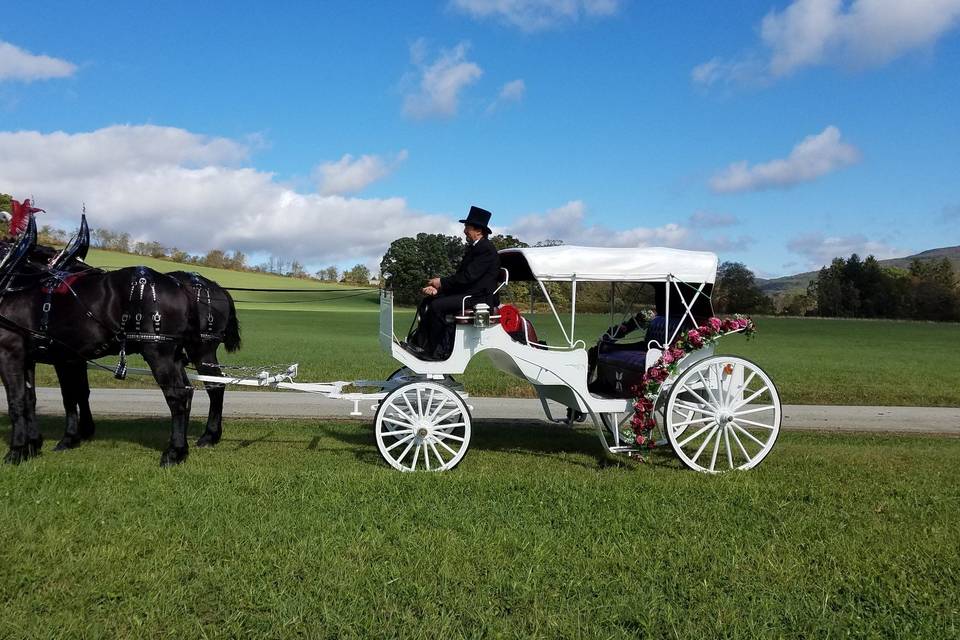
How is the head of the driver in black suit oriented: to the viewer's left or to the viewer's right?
to the viewer's left

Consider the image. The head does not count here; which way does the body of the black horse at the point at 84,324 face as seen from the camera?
to the viewer's left

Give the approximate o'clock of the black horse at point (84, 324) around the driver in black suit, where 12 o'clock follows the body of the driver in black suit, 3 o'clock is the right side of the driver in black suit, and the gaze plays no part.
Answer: The black horse is roughly at 12 o'clock from the driver in black suit.

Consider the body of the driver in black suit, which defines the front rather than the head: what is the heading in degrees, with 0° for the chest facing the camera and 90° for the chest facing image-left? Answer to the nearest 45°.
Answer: approximately 90°

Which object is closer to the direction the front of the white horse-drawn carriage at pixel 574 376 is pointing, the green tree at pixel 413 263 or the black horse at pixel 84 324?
the black horse

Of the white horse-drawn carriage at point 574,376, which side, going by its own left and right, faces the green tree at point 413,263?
right

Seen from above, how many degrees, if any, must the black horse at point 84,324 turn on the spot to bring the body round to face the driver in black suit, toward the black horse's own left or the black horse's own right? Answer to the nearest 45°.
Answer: approximately 135° to the black horse's own left

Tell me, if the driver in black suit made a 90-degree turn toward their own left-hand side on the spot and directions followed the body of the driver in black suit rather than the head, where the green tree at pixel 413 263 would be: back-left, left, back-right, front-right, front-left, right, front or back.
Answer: back

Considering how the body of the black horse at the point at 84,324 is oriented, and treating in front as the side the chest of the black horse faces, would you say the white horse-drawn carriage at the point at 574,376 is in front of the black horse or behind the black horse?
behind

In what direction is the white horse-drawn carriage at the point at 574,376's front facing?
to the viewer's left

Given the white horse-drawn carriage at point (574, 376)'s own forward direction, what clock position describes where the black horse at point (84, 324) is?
The black horse is roughly at 12 o'clock from the white horse-drawn carriage.

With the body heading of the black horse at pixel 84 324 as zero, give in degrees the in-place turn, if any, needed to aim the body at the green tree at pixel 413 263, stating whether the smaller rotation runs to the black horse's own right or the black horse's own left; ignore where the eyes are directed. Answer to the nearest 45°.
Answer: approximately 135° to the black horse's own right
